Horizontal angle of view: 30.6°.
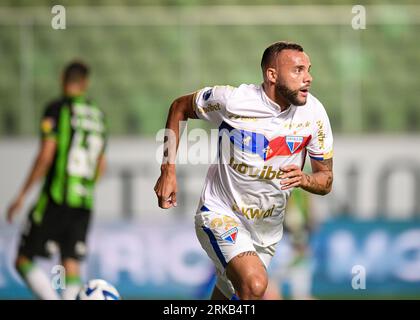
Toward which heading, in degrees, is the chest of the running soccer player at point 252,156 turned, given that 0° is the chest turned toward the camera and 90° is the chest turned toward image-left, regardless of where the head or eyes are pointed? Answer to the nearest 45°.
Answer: approximately 315°

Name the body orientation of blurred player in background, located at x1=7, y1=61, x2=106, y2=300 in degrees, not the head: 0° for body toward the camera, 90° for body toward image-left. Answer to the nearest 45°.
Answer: approximately 135°

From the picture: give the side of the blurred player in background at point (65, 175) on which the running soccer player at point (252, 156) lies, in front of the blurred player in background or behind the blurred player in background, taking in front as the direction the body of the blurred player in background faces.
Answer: behind

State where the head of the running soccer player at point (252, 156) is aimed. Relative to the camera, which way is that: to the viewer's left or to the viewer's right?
to the viewer's right

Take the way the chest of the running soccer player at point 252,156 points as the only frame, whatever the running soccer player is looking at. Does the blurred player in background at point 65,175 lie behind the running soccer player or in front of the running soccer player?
behind

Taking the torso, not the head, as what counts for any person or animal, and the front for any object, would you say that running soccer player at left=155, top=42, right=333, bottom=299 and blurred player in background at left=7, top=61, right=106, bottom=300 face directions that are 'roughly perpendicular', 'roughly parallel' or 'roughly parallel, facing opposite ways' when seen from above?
roughly parallel, facing opposite ways
